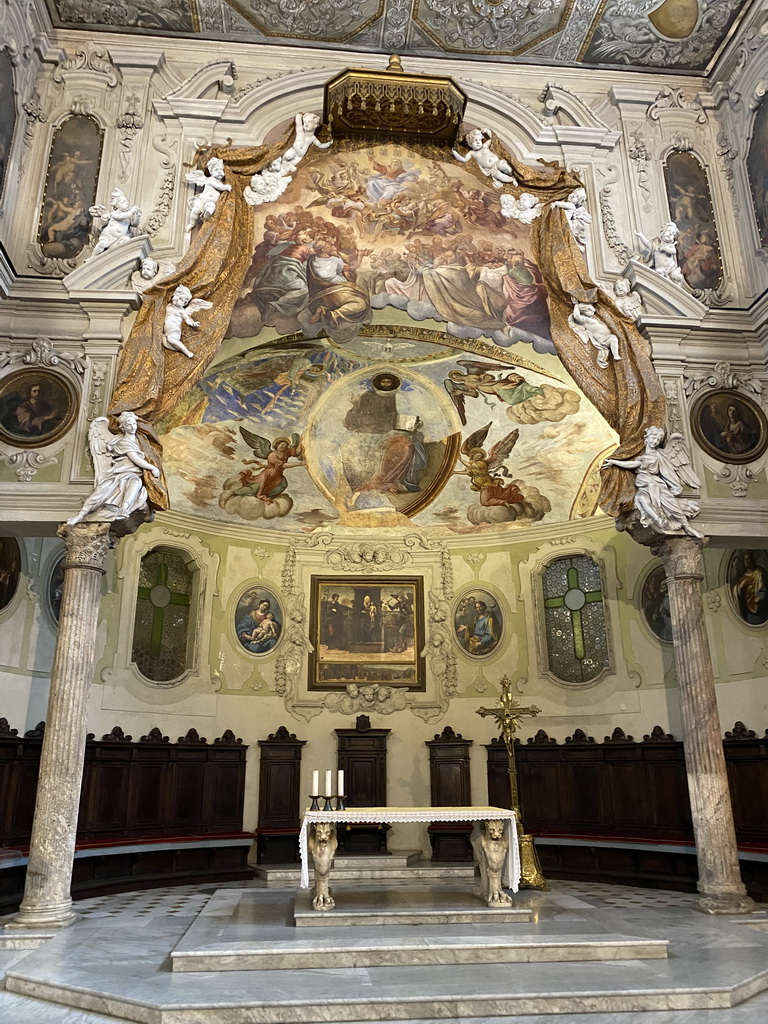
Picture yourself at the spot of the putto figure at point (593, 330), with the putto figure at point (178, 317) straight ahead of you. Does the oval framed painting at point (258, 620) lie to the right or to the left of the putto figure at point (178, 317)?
right

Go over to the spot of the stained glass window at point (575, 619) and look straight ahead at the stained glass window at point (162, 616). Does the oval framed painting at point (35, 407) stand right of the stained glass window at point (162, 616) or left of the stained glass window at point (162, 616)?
left

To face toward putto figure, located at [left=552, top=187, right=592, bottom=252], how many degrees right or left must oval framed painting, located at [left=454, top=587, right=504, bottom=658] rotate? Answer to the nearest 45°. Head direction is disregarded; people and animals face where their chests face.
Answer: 0° — it already faces it

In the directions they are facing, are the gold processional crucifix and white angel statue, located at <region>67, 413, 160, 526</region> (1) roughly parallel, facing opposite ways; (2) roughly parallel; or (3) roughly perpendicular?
roughly perpendicular
